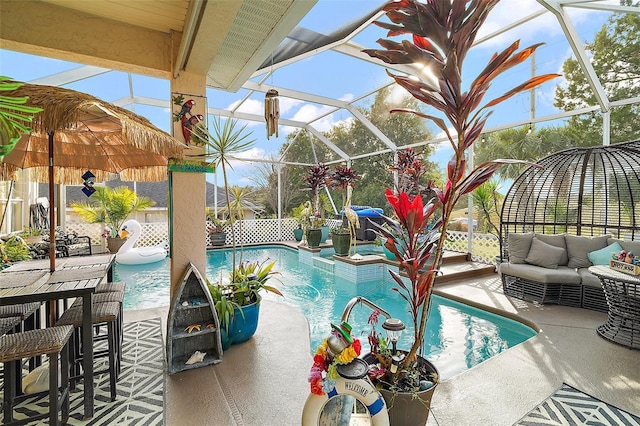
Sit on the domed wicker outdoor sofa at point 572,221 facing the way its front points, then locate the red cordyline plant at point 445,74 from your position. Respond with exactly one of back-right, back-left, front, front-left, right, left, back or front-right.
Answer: front

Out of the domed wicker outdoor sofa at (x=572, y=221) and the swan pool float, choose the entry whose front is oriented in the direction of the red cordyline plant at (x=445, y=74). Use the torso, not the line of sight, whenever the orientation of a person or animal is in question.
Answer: the domed wicker outdoor sofa

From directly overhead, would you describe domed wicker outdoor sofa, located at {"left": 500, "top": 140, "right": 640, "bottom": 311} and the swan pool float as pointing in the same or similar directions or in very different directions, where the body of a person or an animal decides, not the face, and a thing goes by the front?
same or similar directions

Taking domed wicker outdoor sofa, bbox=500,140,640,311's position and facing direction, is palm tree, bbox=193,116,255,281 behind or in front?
in front

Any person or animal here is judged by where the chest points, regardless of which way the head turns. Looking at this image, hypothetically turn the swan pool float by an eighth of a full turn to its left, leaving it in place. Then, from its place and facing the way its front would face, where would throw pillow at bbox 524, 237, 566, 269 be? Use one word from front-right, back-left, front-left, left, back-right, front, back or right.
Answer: left

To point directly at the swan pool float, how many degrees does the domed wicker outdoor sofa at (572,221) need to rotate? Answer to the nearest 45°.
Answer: approximately 45° to its right

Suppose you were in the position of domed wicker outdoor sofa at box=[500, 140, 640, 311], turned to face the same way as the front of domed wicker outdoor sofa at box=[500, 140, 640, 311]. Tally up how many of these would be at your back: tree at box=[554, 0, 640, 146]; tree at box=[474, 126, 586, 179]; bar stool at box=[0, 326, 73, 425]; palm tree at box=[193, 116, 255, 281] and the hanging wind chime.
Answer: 2

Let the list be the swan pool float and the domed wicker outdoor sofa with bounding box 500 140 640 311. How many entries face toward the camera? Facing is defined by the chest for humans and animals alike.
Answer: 1

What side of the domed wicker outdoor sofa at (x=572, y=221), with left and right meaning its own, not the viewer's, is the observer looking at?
front

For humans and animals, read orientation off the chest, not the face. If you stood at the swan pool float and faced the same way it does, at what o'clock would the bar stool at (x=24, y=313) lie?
The bar stool is roughly at 9 o'clock from the swan pool float.

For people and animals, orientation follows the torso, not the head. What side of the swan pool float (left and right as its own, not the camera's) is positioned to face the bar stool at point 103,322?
left

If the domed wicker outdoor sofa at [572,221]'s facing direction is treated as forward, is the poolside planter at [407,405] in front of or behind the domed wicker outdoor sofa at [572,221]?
in front

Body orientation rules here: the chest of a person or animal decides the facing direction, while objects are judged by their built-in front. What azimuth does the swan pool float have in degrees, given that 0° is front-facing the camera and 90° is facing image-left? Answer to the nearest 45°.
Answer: approximately 90°

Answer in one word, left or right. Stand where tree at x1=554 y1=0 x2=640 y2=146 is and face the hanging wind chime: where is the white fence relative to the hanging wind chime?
right
